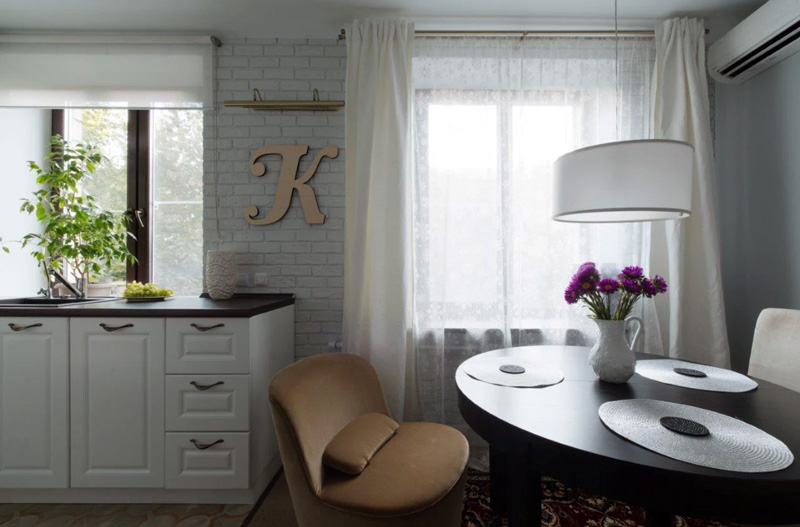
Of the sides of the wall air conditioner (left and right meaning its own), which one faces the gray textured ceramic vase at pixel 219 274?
front

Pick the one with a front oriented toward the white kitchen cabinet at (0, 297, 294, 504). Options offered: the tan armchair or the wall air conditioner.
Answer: the wall air conditioner

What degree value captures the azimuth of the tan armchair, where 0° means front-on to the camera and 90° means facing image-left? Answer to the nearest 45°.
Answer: approximately 315°

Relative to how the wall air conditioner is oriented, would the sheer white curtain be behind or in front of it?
in front

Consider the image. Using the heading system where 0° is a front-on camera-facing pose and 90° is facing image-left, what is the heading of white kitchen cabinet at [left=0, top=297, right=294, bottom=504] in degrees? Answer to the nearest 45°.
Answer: approximately 0°

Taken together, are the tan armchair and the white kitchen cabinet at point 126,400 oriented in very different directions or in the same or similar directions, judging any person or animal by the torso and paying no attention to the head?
same or similar directions

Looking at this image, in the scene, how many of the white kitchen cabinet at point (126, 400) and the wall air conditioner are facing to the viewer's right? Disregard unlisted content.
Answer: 0

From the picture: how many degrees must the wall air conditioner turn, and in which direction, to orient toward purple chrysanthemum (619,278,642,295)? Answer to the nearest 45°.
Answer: approximately 45° to its left

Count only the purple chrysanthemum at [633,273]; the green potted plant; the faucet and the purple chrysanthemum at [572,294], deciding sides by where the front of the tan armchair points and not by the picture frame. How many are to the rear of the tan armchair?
2

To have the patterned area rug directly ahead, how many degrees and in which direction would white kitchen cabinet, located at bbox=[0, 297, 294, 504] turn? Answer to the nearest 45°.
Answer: approximately 45° to its left

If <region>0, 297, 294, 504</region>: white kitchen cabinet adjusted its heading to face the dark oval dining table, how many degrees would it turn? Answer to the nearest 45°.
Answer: approximately 45° to its left

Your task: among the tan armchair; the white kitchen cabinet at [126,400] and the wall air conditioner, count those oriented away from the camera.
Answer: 0

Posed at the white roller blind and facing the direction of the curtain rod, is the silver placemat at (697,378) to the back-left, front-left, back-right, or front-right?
front-right
